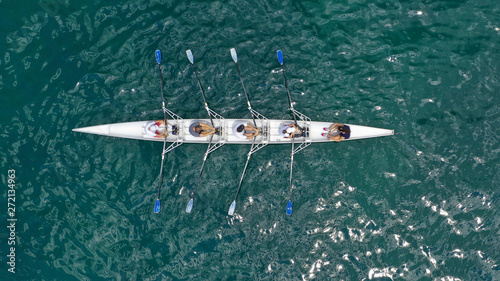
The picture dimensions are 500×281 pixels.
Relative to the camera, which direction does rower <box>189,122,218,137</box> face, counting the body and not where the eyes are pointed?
to the viewer's right

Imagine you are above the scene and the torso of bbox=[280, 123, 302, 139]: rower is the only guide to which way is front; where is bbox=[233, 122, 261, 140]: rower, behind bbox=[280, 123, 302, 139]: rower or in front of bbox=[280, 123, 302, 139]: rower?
behind

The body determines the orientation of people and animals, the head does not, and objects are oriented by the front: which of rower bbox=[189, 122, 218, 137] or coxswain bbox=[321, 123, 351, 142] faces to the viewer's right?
rower bbox=[189, 122, 218, 137]

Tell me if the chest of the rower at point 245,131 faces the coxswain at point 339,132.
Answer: yes

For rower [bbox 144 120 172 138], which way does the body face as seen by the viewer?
to the viewer's right

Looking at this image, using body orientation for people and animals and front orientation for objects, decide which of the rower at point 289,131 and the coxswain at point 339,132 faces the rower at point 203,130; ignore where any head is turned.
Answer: the coxswain at point 339,132

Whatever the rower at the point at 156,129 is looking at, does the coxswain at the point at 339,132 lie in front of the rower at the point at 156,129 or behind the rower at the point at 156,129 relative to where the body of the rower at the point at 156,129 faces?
in front

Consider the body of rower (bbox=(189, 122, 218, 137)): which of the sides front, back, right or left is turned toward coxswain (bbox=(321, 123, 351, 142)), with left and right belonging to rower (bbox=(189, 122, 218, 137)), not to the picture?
front

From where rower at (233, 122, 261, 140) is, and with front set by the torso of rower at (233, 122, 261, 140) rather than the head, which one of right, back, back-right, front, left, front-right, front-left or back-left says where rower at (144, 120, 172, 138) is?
back

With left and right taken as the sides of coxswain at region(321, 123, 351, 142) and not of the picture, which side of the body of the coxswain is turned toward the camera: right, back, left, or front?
left

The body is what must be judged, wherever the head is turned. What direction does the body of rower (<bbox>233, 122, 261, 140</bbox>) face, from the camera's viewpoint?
to the viewer's right

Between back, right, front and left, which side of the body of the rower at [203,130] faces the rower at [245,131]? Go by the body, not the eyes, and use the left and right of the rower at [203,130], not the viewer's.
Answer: front

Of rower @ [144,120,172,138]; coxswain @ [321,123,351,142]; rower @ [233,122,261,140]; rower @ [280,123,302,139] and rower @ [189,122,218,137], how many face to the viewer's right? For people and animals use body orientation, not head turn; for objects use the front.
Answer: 4

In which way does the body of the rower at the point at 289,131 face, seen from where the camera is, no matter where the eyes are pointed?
to the viewer's right

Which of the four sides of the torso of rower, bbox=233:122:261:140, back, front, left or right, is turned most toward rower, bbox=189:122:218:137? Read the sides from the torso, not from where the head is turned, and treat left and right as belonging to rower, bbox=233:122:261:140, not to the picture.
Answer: back

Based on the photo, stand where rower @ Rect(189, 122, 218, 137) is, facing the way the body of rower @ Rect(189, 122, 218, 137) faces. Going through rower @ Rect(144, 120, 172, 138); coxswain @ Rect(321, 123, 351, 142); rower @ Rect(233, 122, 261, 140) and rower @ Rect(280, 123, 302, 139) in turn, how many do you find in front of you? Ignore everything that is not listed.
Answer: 3
